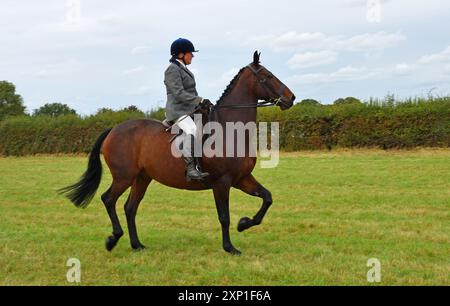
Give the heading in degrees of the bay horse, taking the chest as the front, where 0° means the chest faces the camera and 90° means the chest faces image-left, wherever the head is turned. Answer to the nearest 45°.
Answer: approximately 270°

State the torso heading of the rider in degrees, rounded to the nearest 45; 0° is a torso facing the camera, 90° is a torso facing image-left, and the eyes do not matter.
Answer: approximately 270°

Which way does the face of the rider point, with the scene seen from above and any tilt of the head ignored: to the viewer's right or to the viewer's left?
to the viewer's right
